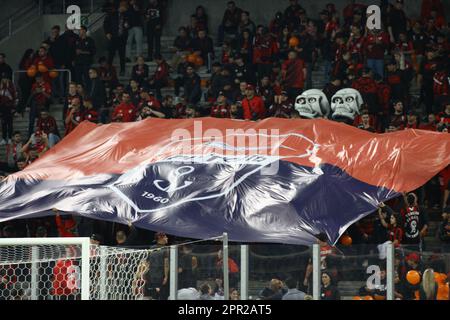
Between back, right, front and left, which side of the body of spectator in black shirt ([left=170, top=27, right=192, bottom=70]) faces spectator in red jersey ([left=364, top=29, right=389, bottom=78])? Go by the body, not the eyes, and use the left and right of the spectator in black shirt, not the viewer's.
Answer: left

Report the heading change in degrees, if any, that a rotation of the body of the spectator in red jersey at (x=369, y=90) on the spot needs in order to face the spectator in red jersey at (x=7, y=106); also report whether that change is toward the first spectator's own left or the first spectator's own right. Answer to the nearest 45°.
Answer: approximately 45° to the first spectator's own right

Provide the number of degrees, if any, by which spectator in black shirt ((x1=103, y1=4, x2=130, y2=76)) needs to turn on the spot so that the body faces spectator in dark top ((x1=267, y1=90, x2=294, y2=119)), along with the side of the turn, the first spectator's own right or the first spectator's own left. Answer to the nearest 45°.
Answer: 0° — they already face them

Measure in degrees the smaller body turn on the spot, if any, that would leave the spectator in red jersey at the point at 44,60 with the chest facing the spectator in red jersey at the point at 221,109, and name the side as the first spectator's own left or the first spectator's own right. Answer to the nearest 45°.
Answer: approximately 45° to the first spectator's own left

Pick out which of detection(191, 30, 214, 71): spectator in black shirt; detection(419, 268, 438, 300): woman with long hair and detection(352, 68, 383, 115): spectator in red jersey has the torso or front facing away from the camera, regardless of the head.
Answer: the woman with long hair

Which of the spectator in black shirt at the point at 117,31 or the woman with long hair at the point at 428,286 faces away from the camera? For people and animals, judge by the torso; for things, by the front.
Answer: the woman with long hair

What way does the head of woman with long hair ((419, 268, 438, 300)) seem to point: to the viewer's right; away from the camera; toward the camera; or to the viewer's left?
away from the camera

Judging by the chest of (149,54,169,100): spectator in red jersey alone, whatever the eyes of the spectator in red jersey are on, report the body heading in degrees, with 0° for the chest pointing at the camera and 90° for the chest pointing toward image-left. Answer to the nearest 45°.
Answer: approximately 45°

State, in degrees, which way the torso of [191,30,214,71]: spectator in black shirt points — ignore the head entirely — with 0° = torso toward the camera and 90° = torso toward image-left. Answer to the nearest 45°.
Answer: approximately 0°

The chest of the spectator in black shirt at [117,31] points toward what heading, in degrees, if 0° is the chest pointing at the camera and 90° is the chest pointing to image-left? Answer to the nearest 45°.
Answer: approximately 315°

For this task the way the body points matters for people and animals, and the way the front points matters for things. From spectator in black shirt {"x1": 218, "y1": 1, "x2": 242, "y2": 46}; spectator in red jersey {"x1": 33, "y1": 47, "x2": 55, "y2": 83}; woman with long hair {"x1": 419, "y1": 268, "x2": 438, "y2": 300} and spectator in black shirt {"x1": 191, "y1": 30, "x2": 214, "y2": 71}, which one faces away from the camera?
the woman with long hair

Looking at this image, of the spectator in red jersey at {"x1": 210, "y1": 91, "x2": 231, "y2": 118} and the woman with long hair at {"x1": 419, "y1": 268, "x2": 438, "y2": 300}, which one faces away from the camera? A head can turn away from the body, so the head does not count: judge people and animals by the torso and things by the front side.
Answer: the woman with long hair
